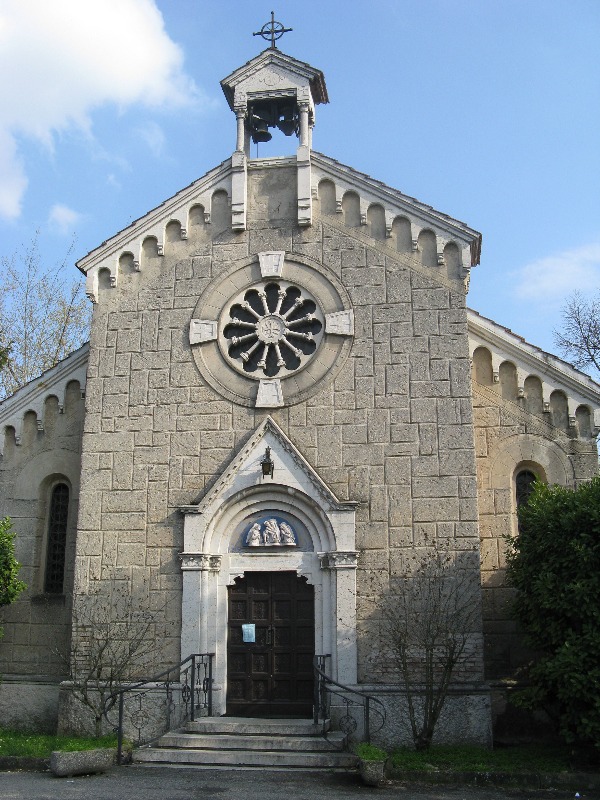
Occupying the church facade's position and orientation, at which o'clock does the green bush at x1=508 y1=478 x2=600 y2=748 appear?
The green bush is roughly at 10 o'clock from the church facade.

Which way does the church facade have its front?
toward the camera

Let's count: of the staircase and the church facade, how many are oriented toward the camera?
2

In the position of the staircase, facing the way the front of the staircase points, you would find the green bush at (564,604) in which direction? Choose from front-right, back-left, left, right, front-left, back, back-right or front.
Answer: left

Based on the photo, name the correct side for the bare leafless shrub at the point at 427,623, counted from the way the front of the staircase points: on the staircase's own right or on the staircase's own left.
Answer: on the staircase's own left

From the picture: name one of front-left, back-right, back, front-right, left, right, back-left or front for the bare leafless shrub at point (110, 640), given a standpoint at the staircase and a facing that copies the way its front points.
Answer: back-right
